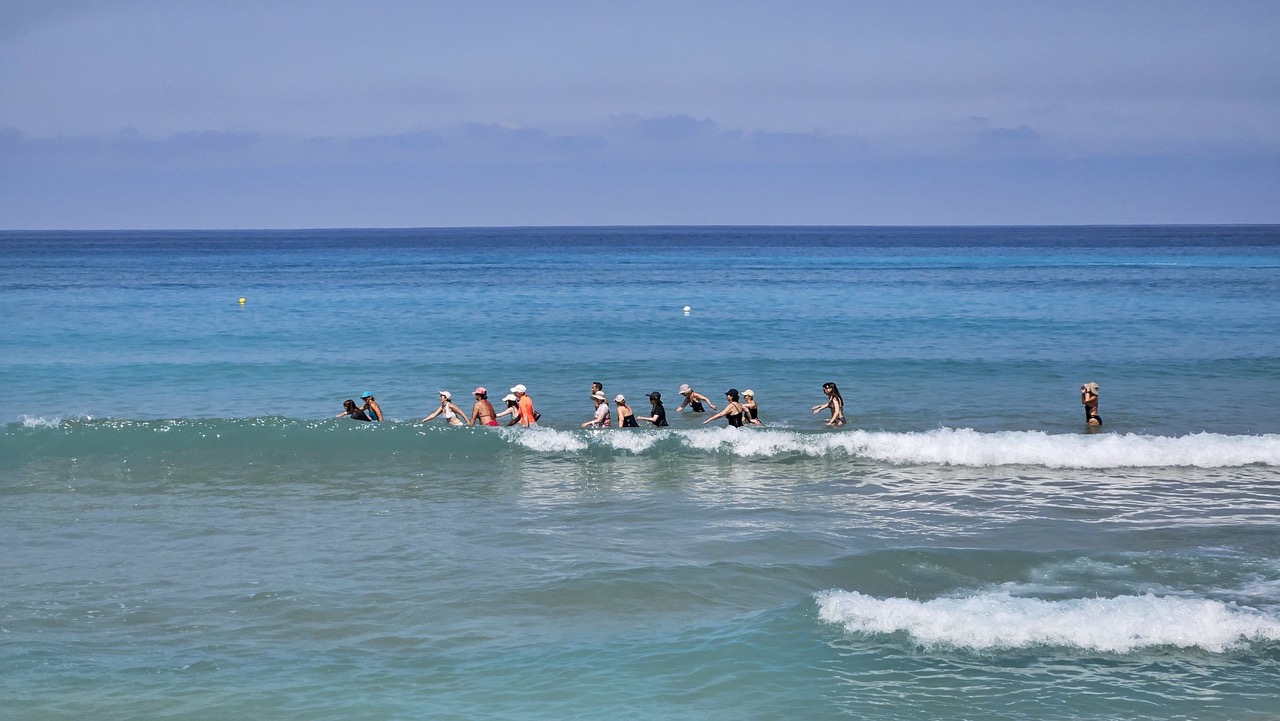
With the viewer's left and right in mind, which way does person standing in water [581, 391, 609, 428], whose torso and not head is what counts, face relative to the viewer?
facing to the left of the viewer

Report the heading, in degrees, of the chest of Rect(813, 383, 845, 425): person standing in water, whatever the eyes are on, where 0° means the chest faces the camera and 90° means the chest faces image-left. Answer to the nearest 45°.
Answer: approximately 90°

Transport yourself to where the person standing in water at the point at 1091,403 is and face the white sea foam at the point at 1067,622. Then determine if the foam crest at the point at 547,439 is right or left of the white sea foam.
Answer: right

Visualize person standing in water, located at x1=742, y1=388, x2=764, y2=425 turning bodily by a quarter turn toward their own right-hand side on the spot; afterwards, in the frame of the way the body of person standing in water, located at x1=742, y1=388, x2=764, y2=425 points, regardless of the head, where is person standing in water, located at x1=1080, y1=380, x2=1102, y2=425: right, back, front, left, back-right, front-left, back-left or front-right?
right

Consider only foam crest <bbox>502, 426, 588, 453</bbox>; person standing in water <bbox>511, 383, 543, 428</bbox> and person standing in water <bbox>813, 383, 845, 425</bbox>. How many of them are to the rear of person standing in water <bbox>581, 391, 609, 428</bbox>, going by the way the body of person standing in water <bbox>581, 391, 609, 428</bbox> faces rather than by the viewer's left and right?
1

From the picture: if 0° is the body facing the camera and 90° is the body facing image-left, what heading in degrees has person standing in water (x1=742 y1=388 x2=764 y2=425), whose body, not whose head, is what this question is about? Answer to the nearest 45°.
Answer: approximately 90°

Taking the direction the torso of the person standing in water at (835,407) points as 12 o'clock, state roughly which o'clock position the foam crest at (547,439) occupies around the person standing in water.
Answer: The foam crest is roughly at 11 o'clock from the person standing in water.
